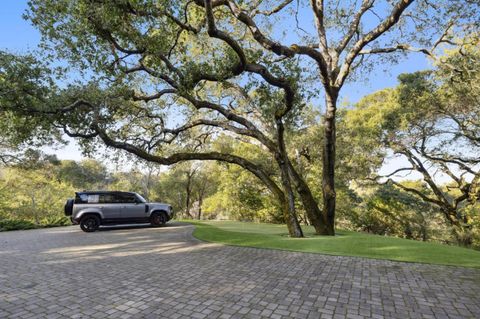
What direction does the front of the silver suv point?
to the viewer's right
